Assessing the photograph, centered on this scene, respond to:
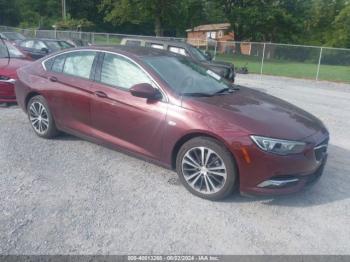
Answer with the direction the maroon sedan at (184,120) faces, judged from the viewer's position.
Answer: facing the viewer and to the right of the viewer

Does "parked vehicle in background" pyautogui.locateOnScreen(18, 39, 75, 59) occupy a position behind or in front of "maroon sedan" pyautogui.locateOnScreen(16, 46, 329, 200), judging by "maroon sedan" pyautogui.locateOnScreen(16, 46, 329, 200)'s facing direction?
behind

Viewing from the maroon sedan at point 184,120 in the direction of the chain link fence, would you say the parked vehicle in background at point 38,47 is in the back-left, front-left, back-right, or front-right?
front-left

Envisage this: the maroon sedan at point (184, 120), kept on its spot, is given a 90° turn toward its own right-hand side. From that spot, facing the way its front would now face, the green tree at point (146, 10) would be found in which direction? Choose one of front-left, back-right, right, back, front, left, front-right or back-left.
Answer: back-right

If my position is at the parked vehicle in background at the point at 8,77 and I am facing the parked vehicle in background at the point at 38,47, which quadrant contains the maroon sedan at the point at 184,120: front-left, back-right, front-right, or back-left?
back-right

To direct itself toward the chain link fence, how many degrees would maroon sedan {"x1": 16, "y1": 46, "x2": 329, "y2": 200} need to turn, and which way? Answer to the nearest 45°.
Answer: approximately 135° to its left

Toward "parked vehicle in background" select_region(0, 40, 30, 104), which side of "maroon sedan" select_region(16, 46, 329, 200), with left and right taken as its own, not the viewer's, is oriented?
back
